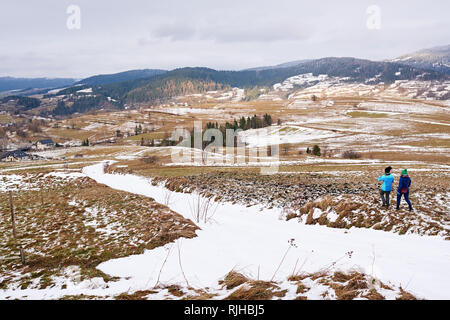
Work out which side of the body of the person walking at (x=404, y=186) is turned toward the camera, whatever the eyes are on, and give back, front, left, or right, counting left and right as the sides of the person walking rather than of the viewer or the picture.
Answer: back

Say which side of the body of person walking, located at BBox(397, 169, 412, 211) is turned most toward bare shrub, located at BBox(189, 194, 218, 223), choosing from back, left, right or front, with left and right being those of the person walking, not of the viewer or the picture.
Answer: left
